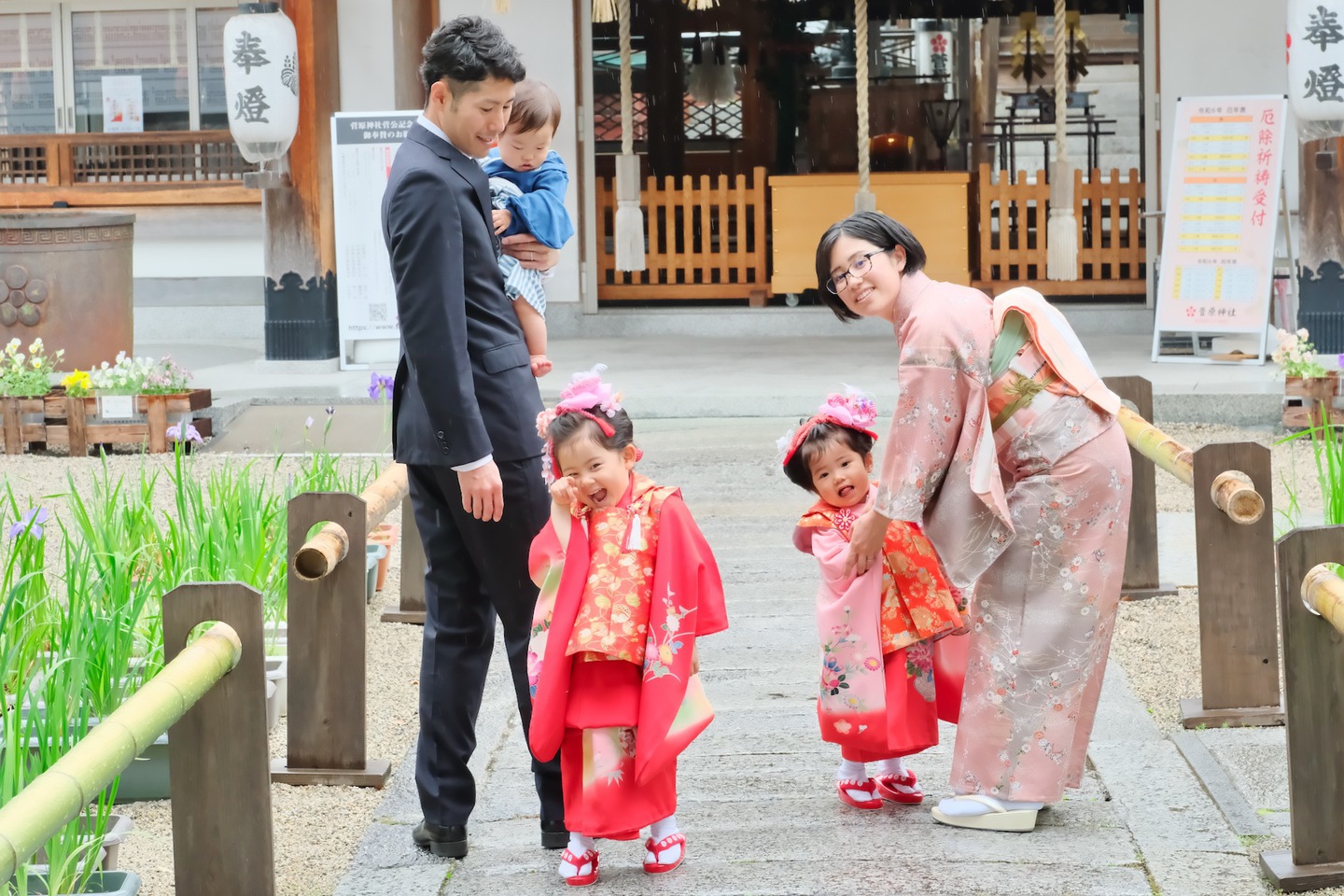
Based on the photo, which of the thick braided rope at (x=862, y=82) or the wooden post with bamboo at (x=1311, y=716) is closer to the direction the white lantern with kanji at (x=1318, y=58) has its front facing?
the wooden post with bamboo

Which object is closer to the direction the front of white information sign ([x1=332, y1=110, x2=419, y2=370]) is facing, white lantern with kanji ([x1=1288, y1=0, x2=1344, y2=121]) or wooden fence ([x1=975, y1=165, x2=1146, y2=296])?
the white lantern with kanji

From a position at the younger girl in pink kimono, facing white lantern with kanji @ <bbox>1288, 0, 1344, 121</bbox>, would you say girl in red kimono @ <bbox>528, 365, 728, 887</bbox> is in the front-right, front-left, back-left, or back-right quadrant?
back-left

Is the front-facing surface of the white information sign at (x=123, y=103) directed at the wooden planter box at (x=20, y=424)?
yes

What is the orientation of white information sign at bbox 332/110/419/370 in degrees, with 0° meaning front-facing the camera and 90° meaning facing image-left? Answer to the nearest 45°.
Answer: approximately 0°

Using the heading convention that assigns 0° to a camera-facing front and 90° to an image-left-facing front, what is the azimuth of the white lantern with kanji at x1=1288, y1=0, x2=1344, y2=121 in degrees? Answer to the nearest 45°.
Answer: approximately 0°
